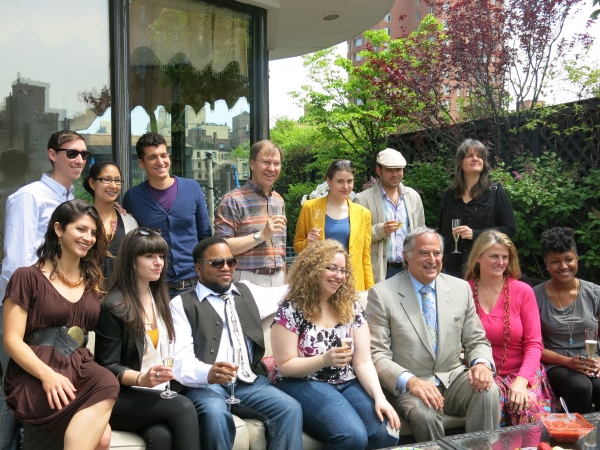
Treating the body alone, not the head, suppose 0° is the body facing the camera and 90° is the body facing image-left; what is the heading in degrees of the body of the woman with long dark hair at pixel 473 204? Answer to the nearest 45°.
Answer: approximately 0°

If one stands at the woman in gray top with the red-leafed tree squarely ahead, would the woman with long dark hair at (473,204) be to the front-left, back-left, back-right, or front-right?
front-left

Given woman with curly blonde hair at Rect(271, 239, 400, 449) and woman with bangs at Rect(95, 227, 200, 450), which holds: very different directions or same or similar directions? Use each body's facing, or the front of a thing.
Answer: same or similar directions

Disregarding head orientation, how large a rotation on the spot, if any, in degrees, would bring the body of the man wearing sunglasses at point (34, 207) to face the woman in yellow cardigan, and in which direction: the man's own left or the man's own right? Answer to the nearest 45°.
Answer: approximately 45° to the man's own left

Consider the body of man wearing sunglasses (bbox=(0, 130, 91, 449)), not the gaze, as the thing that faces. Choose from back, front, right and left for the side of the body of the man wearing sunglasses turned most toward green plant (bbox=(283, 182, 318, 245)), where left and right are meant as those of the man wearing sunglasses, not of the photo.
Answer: left

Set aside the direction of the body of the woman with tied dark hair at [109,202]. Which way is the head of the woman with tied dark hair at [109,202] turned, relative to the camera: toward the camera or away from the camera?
toward the camera

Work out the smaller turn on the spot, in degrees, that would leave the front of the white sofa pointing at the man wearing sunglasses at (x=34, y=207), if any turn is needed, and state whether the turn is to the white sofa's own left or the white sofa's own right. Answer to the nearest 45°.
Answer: approximately 90° to the white sofa's own right

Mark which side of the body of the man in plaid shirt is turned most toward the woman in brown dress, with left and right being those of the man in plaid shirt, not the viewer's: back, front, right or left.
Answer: right

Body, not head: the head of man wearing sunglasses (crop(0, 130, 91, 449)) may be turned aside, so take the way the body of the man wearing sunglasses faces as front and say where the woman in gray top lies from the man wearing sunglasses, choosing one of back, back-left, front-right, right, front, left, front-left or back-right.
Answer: front-left

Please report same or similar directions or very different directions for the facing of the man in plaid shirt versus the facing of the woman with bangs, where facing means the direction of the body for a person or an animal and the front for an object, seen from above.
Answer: same or similar directions

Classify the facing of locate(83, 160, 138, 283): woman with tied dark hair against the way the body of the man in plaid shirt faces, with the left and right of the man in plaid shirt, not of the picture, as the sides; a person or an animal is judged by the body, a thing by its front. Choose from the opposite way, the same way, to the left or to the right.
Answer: the same way

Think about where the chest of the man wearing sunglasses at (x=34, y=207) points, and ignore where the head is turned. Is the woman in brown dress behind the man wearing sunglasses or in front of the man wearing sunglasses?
in front

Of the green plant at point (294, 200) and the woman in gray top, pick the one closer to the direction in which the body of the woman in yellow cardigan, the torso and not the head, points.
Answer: the woman in gray top

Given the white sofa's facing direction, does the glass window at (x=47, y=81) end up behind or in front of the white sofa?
behind

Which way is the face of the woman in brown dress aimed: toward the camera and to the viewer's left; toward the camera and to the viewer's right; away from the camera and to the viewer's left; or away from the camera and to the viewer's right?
toward the camera and to the viewer's right

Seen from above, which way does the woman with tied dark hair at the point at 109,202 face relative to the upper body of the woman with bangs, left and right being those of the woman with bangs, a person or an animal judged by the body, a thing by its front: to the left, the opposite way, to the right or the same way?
the same way
